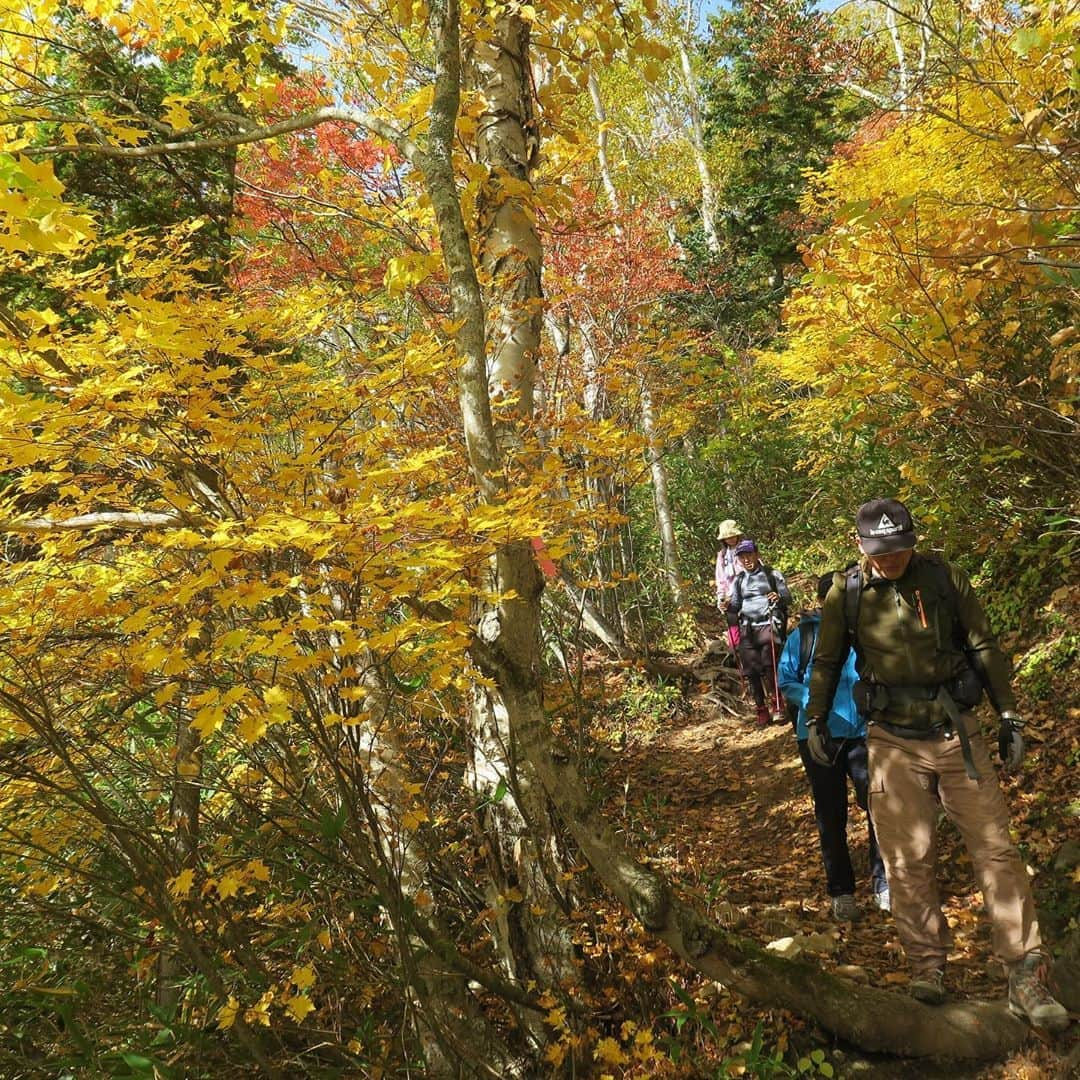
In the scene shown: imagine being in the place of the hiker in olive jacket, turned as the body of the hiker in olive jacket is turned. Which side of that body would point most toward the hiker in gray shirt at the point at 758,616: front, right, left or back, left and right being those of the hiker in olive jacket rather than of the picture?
back

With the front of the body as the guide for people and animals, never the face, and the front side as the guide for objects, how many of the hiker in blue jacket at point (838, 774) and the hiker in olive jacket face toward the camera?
2

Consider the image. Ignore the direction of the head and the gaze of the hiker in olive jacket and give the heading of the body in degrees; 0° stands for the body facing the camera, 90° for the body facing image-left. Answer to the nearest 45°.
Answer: approximately 0°

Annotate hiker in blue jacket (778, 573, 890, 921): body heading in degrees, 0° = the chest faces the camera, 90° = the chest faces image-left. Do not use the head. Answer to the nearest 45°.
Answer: approximately 0°

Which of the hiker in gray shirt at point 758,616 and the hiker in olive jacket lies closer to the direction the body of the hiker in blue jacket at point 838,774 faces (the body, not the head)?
the hiker in olive jacket

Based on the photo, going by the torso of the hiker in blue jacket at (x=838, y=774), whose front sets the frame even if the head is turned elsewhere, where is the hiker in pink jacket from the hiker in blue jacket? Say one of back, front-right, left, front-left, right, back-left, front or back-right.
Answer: back

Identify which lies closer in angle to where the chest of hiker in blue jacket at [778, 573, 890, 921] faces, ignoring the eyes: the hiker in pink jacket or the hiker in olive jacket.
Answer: the hiker in olive jacket

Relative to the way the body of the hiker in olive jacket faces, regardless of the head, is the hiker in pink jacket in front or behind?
behind

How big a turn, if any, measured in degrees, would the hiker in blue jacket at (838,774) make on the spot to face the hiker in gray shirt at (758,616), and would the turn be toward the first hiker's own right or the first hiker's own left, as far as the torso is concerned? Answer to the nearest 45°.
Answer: approximately 180°
